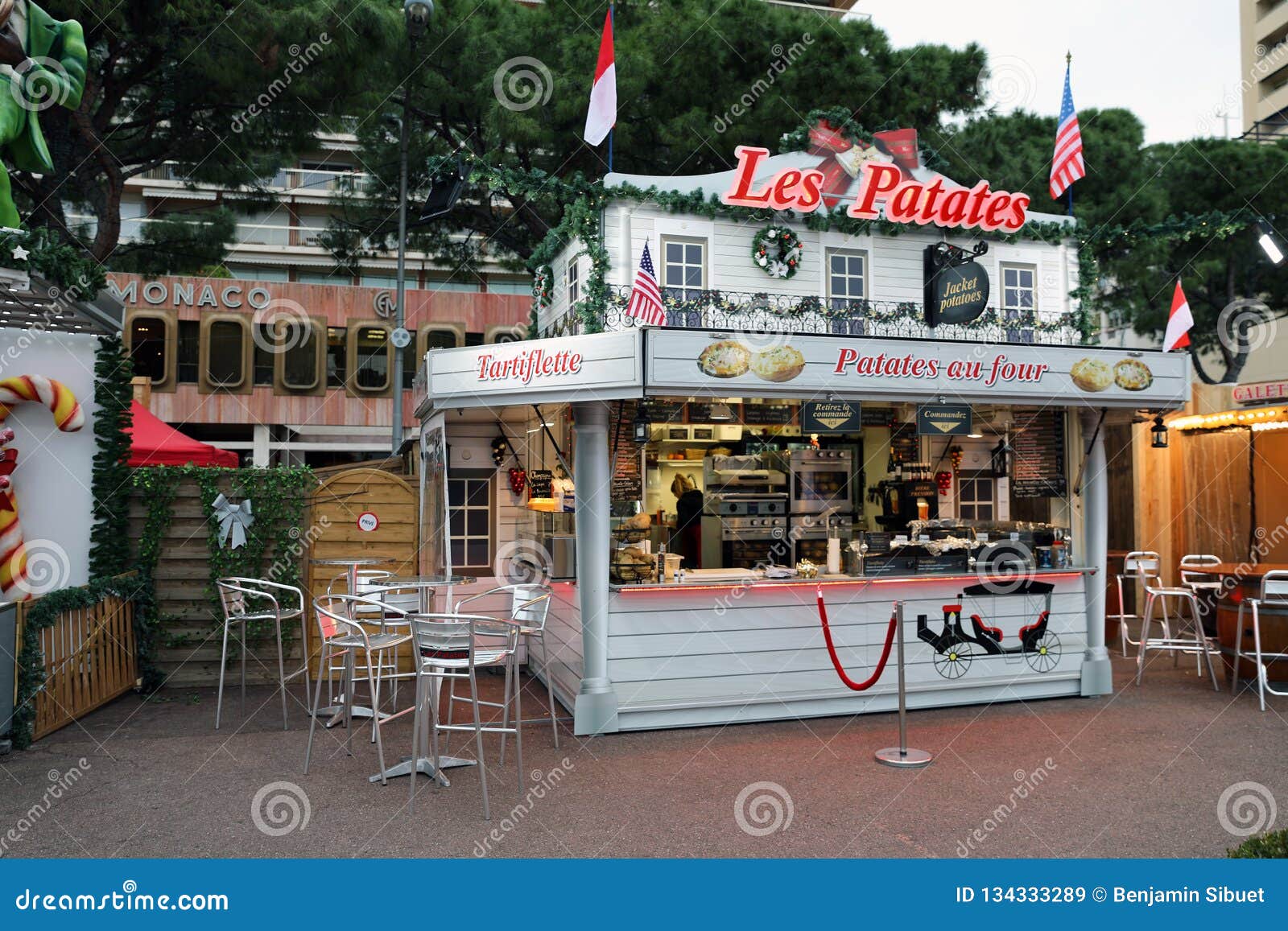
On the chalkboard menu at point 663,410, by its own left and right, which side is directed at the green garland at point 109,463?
right

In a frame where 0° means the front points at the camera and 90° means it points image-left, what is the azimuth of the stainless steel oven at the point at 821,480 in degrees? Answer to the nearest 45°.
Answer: approximately 0°

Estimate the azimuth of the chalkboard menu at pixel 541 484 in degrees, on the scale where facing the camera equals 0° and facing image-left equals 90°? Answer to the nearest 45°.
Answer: approximately 0°

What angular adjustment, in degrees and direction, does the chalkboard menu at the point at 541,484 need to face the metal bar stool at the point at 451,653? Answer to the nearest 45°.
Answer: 0° — it already faces it

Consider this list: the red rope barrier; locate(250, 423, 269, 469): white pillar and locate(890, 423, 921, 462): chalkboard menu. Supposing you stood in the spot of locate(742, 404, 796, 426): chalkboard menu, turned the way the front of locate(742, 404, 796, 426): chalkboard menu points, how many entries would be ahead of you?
1

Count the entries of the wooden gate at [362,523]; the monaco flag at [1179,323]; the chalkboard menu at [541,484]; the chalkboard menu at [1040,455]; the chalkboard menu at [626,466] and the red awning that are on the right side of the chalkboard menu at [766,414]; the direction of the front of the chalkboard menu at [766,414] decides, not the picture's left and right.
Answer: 4

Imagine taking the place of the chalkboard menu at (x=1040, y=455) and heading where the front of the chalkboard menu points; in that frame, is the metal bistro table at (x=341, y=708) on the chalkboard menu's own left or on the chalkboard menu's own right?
on the chalkboard menu's own right

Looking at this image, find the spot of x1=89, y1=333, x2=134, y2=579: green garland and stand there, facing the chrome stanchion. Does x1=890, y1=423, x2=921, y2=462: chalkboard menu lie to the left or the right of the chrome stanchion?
left
